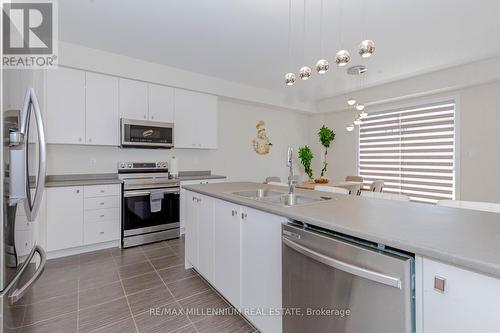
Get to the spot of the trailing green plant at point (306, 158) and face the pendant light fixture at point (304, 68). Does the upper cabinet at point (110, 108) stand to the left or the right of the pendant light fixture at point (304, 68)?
right

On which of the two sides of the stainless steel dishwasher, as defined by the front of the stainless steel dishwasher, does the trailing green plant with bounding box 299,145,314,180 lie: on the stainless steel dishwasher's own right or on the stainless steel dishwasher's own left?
on the stainless steel dishwasher's own right

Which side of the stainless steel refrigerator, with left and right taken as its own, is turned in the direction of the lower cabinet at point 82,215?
left

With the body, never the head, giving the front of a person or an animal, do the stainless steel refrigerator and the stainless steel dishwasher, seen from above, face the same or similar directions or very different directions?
very different directions

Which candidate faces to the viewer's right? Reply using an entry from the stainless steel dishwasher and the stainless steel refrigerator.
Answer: the stainless steel refrigerator

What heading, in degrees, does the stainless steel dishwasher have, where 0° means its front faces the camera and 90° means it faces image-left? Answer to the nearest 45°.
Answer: approximately 45°

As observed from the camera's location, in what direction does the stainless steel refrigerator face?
facing to the right of the viewer

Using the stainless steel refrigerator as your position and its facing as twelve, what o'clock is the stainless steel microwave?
The stainless steel microwave is roughly at 10 o'clock from the stainless steel refrigerator.

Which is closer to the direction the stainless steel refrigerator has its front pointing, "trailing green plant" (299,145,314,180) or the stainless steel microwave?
the trailing green plant

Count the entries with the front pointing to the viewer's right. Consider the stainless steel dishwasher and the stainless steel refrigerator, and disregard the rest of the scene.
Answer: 1
